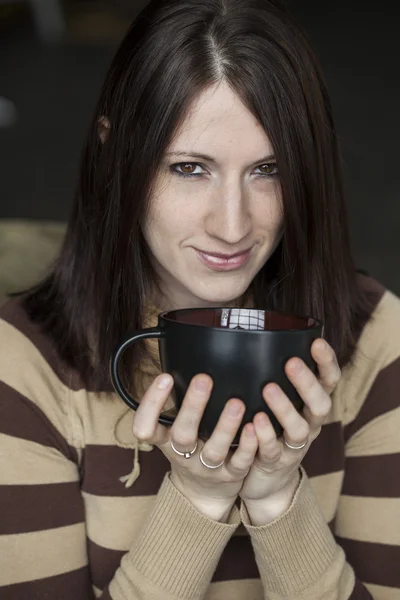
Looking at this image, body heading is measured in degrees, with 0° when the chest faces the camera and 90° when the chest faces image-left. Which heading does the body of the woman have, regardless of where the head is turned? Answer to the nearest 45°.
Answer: approximately 0°
